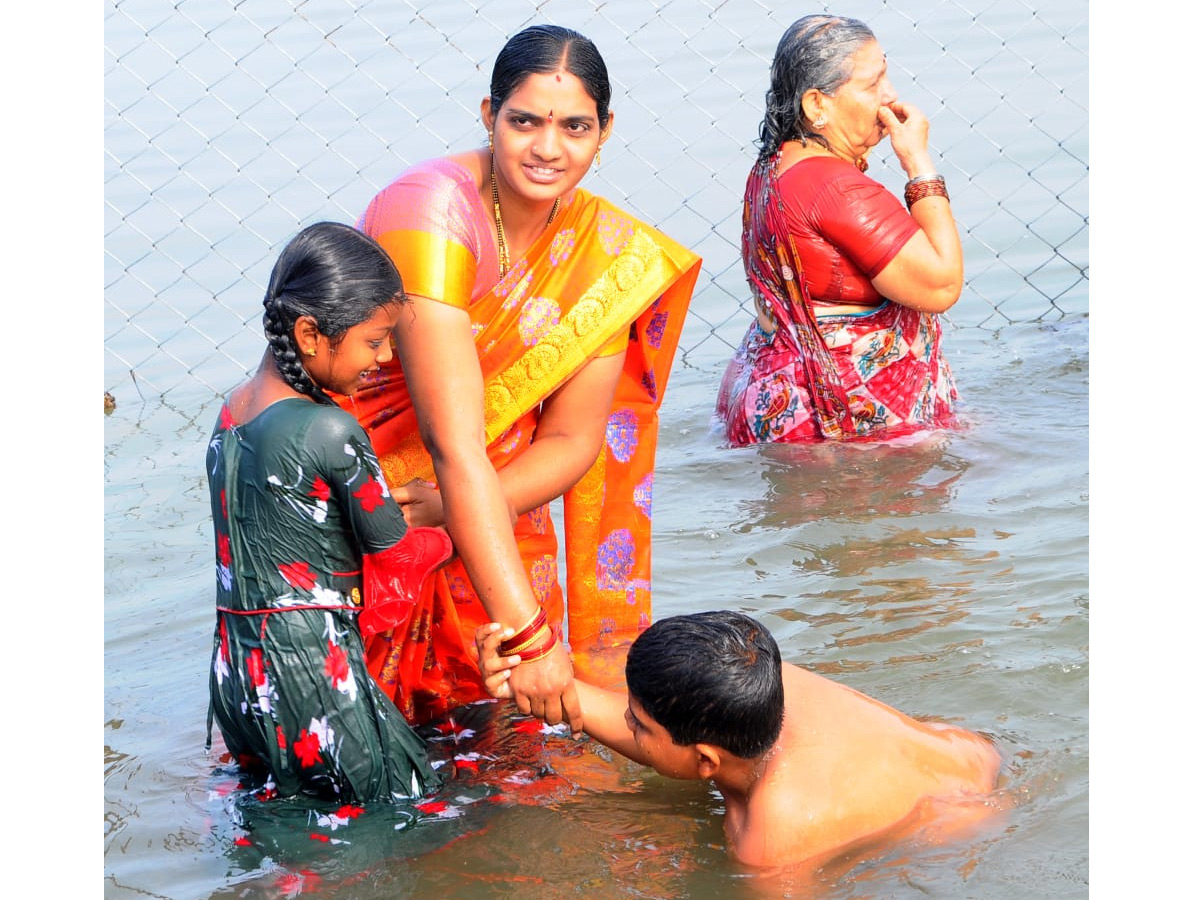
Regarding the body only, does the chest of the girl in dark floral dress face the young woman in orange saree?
yes

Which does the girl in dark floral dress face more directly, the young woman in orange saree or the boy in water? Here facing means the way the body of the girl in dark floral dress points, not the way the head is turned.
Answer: the young woman in orange saree

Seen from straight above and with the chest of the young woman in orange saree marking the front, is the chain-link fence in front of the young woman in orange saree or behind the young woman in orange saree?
behind

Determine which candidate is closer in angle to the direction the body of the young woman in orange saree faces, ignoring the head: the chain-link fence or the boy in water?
the boy in water

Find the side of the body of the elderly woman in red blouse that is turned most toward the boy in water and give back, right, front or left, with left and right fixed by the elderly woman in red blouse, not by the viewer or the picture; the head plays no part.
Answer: right

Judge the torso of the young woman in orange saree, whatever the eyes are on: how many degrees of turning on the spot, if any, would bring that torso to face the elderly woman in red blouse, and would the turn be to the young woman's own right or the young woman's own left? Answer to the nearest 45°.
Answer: approximately 135° to the young woman's own left

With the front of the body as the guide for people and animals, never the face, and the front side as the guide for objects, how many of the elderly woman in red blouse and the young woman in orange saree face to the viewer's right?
1

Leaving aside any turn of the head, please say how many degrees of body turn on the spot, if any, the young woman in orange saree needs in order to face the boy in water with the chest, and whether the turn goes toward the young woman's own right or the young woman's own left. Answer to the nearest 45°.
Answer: approximately 45° to the young woman's own left

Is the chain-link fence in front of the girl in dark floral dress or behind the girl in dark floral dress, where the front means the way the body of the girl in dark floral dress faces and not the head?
in front

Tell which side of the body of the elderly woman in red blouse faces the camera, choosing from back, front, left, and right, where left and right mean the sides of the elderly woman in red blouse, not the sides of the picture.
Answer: right

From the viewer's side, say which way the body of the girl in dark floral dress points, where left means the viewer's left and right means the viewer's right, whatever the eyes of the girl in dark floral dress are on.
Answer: facing away from the viewer and to the right of the viewer

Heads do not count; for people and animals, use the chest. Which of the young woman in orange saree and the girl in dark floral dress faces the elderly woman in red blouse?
the girl in dark floral dress

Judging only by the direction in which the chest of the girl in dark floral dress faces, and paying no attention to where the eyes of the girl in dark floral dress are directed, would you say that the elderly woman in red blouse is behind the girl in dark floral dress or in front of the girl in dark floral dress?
in front

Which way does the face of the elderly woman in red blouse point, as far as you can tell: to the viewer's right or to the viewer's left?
to the viewer's right
